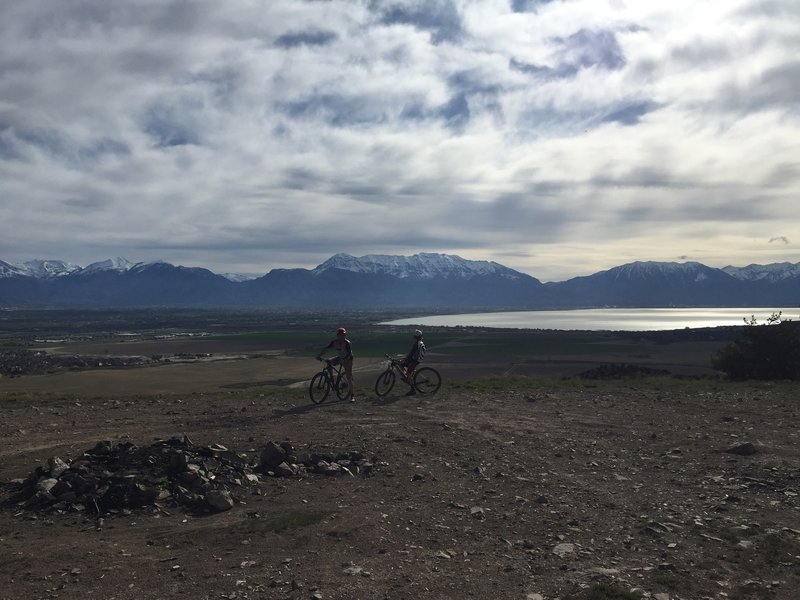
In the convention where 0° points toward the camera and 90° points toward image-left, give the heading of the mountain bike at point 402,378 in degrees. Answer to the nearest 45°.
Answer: approximately 90°

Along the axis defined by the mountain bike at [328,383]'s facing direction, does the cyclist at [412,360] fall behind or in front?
behind

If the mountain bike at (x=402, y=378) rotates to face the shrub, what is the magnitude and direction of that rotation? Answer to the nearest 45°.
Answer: approximately 135° to its right

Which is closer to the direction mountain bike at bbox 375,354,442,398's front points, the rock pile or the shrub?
the rock pile
